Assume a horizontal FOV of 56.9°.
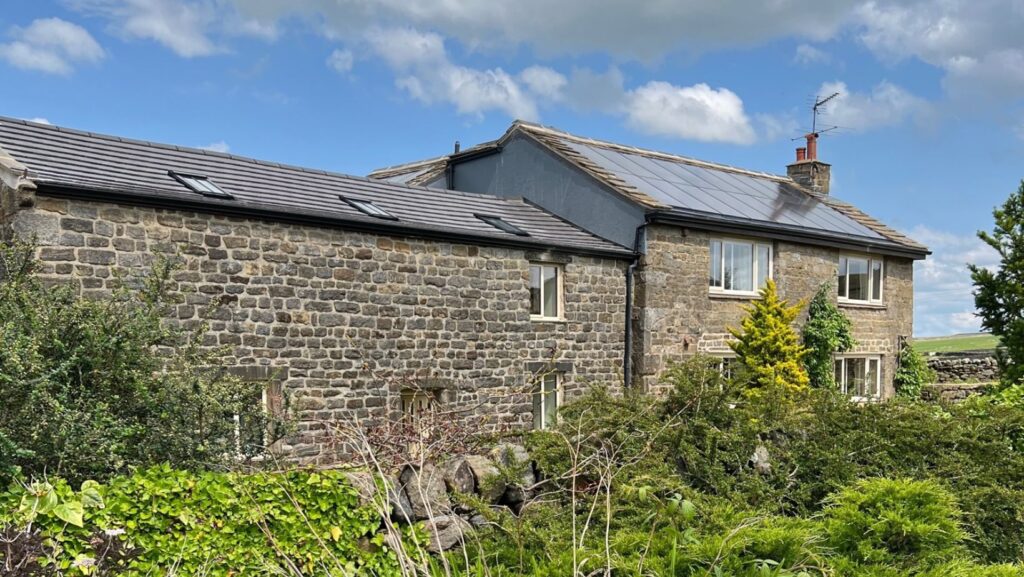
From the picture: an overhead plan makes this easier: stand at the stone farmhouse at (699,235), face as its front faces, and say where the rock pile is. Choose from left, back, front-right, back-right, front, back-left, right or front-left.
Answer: front-right

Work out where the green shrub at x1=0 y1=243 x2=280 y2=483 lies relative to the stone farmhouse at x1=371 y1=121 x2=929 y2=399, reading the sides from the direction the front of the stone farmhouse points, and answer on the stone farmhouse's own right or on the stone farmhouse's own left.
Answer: on the stone farmhouse's own right

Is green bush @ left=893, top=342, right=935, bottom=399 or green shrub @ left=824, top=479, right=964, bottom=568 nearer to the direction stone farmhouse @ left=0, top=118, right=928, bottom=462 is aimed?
the green shrub

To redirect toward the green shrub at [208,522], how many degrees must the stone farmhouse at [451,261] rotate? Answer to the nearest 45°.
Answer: approximately 45° to its right

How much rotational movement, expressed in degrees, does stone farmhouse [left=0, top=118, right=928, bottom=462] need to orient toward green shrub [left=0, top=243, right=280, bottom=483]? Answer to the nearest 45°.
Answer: approximately 45° to its right

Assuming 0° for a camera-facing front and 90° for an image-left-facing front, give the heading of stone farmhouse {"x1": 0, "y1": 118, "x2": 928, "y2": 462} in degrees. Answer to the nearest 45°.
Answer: approximately 315°

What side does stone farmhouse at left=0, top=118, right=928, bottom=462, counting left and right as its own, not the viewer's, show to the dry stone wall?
left

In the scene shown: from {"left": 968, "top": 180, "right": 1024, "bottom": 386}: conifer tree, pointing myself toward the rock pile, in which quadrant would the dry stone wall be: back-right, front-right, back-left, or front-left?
back-right

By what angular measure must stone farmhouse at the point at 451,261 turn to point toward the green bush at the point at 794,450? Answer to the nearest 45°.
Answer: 0° — it already faces it
